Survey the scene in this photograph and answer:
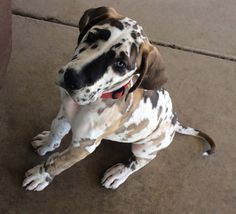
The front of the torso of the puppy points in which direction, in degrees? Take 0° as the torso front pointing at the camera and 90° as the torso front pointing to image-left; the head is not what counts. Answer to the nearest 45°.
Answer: approximately 45°
